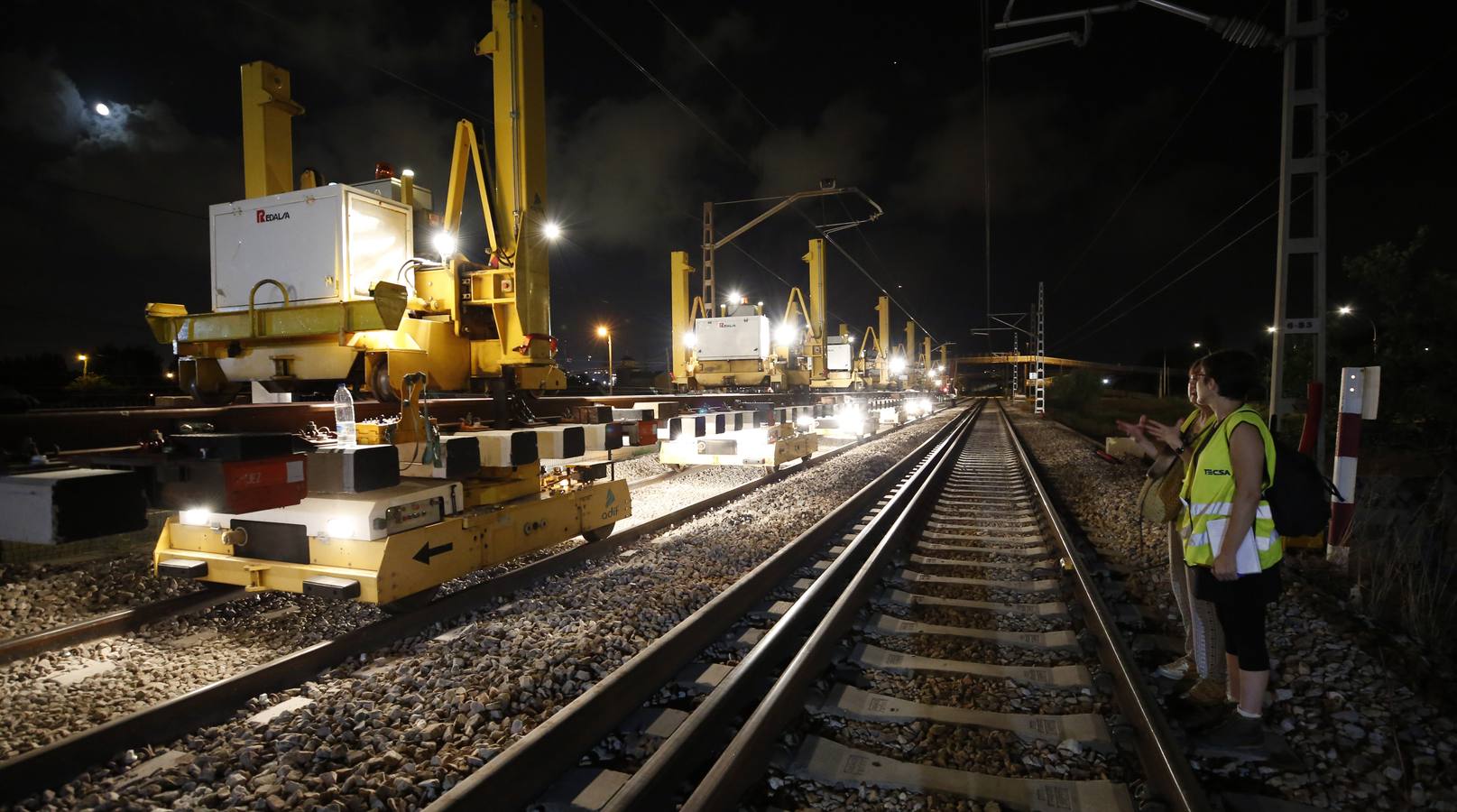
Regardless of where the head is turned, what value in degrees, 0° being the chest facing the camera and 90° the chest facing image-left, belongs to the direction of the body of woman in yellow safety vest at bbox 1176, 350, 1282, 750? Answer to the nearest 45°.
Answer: approximately 90°

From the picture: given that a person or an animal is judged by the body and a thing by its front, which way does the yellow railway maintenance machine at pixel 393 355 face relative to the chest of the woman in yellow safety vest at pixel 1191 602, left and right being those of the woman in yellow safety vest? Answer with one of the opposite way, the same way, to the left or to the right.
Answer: to the left

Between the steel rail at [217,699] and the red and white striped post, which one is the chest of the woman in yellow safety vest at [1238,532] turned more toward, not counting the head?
the steel rail

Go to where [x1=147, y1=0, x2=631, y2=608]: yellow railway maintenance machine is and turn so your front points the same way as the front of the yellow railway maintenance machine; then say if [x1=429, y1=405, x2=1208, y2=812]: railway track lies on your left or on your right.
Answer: on your left

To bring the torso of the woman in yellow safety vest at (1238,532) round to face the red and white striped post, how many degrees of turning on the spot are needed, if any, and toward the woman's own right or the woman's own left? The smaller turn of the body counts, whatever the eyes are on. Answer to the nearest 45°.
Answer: approximately 90° to the woman's own right

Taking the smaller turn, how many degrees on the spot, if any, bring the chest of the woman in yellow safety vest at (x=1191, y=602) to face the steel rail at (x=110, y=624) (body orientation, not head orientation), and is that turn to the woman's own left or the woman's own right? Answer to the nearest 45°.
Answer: approximately 45° to the woman's own left

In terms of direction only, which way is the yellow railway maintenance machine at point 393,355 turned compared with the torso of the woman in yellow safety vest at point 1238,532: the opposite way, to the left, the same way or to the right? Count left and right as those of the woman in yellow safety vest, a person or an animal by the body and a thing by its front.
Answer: to the left

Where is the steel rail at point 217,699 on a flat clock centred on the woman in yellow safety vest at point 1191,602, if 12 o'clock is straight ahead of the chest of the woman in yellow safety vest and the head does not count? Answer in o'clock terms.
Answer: The steel rail is roughly at 11 o'clock from the woman in yellow safety vest.

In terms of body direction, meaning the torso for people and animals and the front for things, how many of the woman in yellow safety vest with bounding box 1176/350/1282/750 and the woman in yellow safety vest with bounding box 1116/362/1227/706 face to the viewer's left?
2

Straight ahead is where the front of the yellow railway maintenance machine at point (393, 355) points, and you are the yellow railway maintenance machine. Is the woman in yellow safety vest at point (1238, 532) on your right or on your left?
on your left

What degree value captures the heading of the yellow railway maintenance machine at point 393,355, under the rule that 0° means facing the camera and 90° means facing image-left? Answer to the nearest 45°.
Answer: approximately 45°

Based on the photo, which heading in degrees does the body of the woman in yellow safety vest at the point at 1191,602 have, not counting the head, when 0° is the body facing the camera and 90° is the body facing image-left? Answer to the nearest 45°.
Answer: approximately 90°
